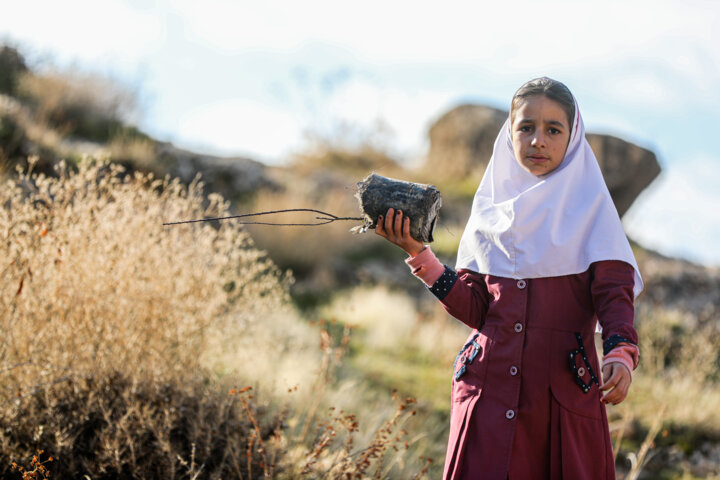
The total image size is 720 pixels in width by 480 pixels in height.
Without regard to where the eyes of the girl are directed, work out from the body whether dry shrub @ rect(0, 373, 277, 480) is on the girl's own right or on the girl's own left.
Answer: on the girl's own right

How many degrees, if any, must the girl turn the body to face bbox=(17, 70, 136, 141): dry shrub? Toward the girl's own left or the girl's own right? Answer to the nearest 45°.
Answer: approximately 135° to the girl's own right

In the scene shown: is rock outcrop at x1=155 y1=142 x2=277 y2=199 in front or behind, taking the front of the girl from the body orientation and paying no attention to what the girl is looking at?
behind

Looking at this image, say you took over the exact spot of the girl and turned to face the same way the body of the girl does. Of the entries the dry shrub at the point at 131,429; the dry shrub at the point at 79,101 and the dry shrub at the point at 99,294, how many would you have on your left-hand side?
0

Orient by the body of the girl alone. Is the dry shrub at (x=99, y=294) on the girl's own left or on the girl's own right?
on the girl's own right

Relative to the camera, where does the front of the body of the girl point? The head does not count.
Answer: toward the camera

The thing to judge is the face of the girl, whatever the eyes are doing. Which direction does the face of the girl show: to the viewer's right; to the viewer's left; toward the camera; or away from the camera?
toward the camera
